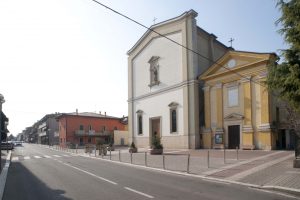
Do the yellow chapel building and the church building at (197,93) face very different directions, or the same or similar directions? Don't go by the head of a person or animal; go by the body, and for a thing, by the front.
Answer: same or similar directions

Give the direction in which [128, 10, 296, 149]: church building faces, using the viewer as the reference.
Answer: facing the viewer and to the left of the viewer

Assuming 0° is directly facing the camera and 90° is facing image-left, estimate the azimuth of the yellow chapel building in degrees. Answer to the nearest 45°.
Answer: approximately 45°

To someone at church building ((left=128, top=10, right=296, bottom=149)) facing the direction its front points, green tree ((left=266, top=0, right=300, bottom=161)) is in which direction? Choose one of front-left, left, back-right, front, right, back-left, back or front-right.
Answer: front-left

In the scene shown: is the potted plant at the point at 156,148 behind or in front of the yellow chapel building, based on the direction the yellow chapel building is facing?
in front
